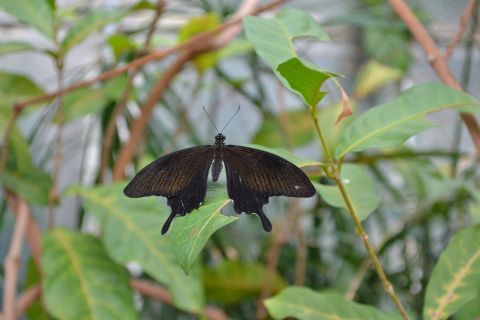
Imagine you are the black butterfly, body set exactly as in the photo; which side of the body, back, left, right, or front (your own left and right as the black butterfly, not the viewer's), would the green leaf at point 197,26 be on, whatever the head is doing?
front

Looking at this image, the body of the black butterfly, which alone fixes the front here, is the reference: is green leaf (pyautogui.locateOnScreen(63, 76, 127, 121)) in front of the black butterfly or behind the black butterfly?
in front

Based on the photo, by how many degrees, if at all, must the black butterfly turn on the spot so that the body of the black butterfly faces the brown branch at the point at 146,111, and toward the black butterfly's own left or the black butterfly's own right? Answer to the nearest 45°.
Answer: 0° — it already faces it

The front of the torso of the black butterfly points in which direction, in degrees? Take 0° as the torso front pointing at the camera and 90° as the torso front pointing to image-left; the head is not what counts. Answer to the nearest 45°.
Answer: approximately 180°

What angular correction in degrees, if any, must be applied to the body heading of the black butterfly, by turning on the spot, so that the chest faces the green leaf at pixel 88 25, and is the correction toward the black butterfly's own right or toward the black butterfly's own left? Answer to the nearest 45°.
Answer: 0° — it already faces it
